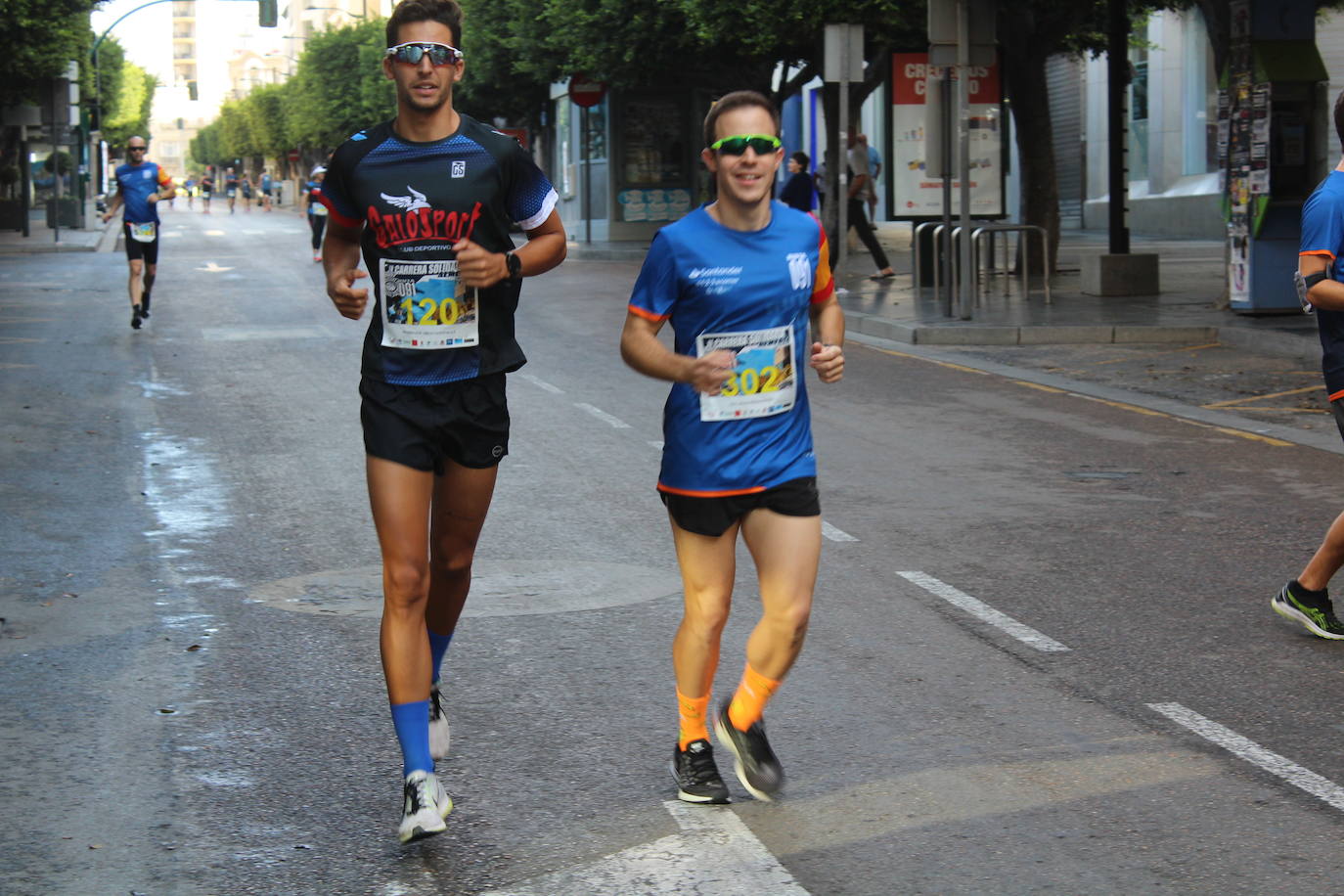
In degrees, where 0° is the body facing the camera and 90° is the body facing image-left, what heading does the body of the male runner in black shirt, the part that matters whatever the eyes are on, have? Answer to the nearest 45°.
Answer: approximately 0°

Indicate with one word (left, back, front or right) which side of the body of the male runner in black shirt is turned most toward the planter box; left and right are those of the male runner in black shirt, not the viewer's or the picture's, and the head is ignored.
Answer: back

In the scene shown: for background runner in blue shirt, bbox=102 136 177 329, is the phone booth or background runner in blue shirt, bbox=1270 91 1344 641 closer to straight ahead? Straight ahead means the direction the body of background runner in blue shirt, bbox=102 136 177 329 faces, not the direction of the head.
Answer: the background runner in blue shirt

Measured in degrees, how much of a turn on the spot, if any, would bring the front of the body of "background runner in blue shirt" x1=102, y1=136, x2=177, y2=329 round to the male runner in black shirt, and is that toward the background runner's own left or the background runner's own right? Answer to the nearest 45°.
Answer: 0° — they already face them

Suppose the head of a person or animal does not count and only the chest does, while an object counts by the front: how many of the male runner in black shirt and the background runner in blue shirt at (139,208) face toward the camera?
2

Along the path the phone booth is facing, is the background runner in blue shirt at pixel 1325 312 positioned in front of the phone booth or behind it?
in front

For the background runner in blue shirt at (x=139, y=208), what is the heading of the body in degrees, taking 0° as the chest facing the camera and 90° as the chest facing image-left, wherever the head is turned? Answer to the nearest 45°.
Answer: approximately 0°

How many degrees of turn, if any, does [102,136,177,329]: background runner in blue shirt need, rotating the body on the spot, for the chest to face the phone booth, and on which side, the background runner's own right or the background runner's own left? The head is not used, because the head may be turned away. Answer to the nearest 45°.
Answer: approximately 90° to the background runner's own left
